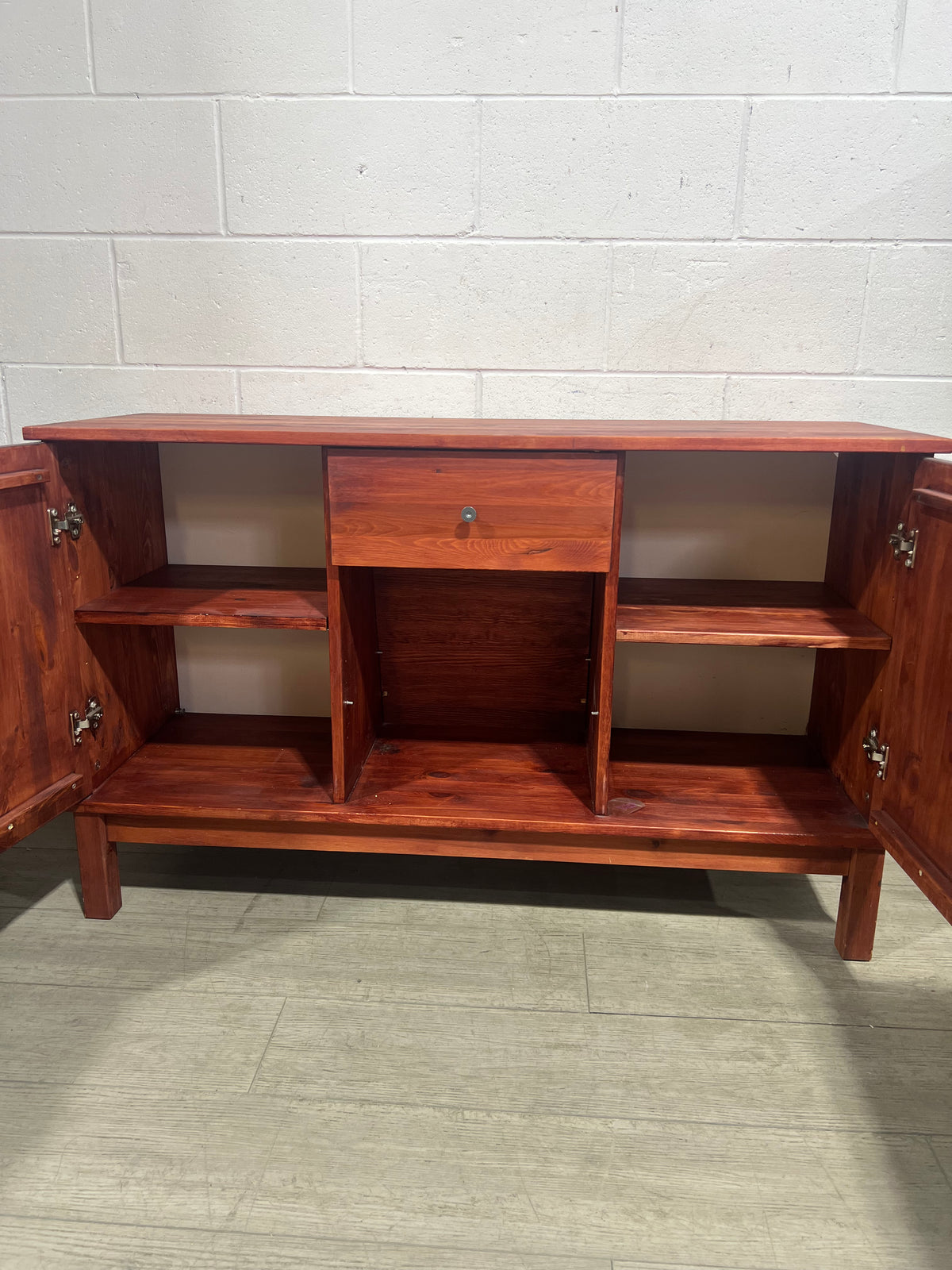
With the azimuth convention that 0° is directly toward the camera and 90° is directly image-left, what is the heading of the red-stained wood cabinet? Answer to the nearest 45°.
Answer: approximately 0°
